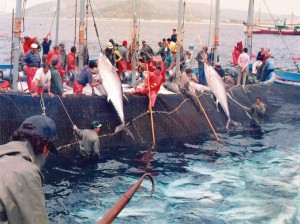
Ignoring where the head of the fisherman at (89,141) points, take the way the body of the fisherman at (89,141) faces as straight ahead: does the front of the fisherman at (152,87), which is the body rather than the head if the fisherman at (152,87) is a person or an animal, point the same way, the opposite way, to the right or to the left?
the opposite way

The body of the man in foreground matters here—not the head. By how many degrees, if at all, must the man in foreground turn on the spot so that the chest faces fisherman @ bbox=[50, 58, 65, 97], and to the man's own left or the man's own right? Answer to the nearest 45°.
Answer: approximately 45° to the man's own left

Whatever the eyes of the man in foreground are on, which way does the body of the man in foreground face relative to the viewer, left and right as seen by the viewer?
facing away from the viewer and to the right of the viewer

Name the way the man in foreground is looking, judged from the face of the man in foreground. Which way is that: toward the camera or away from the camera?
away from the camera

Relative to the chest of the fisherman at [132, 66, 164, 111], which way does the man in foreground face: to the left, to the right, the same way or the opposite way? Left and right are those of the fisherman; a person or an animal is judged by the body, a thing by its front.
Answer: the opposite way

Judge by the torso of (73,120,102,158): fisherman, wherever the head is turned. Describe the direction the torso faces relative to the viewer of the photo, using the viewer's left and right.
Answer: facing away from the viewer and to the right of the viewer
